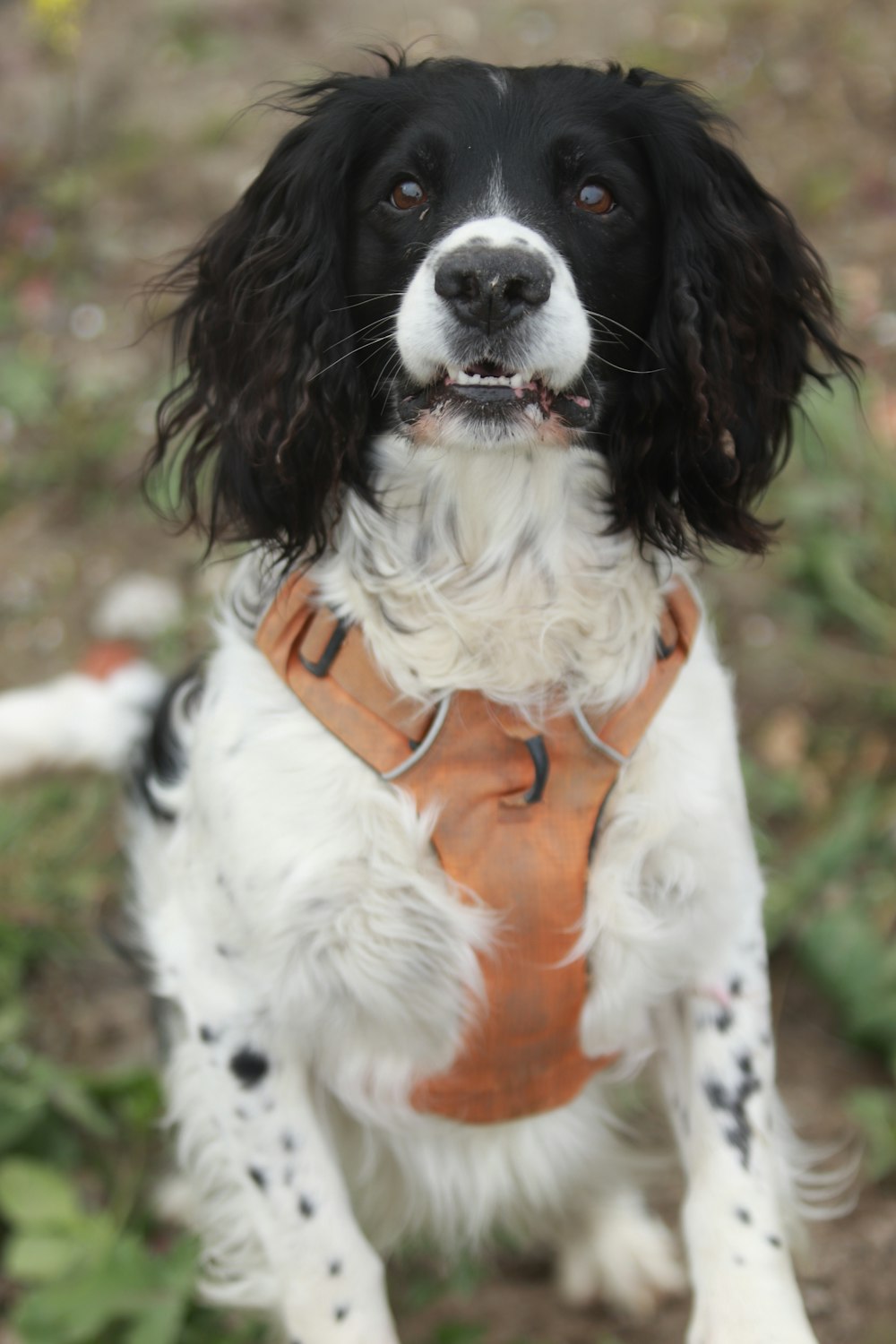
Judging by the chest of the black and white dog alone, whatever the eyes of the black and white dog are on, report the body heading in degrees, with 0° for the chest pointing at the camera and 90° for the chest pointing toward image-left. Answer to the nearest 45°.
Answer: approximately 0°

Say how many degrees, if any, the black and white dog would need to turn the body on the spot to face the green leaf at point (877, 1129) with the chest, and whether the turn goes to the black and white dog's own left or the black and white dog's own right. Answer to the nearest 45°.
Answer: approximately 90° to the black and white dog's own left

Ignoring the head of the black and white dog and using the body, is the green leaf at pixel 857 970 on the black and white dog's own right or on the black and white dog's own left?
on the black and white dog's own left
